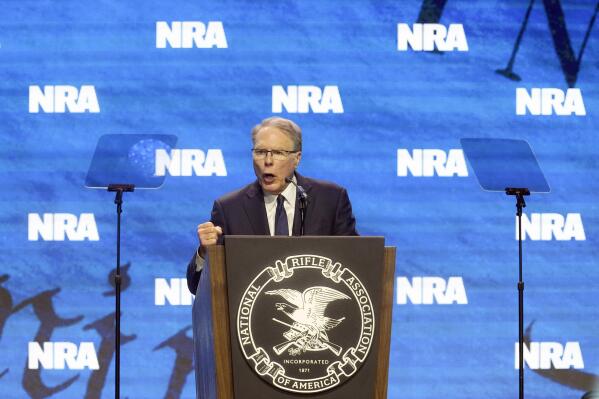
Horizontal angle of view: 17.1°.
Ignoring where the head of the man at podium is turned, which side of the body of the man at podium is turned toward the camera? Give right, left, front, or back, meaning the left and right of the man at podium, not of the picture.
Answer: front

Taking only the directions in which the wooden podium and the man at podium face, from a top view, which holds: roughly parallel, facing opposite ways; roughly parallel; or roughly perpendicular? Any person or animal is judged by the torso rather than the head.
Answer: roughly parallel

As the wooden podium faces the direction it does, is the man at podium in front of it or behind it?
behind

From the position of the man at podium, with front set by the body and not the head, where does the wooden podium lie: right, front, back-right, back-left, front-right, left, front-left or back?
front

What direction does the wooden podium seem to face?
toward the camera

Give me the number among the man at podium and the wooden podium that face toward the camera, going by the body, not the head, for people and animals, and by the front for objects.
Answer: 2
